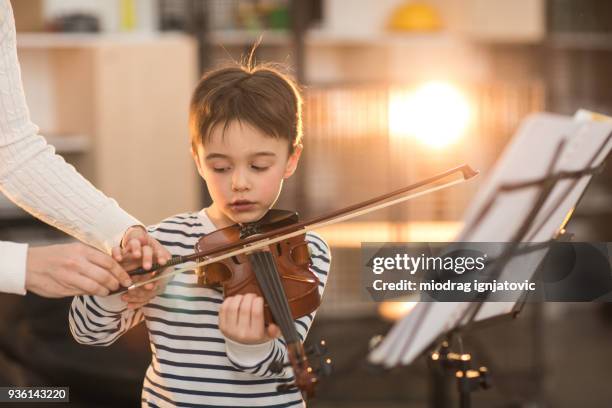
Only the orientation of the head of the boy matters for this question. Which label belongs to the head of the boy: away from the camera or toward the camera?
toward the camera

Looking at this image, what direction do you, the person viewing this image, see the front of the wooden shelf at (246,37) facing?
facing the viewer

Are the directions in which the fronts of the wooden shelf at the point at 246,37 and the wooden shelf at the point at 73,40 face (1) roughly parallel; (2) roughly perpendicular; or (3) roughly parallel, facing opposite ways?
roughly parallel

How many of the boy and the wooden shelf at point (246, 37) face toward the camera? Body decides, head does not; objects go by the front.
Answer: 2

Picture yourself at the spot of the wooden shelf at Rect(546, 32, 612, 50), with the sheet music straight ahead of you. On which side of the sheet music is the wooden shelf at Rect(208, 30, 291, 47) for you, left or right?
right

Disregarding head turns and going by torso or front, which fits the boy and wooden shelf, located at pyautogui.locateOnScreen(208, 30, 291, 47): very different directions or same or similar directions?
same or similar directions

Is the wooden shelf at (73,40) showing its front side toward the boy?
yes

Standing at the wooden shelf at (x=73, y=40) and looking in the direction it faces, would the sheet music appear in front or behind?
in front

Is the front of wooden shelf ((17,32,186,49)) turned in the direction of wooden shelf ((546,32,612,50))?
no

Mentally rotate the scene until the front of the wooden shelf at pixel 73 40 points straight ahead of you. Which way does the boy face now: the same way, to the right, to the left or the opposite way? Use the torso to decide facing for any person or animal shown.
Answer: the same way

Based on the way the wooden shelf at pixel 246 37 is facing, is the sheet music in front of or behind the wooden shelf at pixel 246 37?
in front

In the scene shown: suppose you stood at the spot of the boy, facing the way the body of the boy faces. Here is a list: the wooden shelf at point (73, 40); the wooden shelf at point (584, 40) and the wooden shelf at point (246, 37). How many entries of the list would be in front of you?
0

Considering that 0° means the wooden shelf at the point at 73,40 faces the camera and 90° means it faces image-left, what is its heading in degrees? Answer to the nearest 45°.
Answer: approximately 0°

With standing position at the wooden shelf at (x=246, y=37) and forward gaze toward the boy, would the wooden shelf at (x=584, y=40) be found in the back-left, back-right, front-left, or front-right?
back-left

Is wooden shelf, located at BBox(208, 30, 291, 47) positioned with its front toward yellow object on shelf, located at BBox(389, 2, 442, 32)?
no

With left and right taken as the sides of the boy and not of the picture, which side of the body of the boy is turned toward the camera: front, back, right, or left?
front
